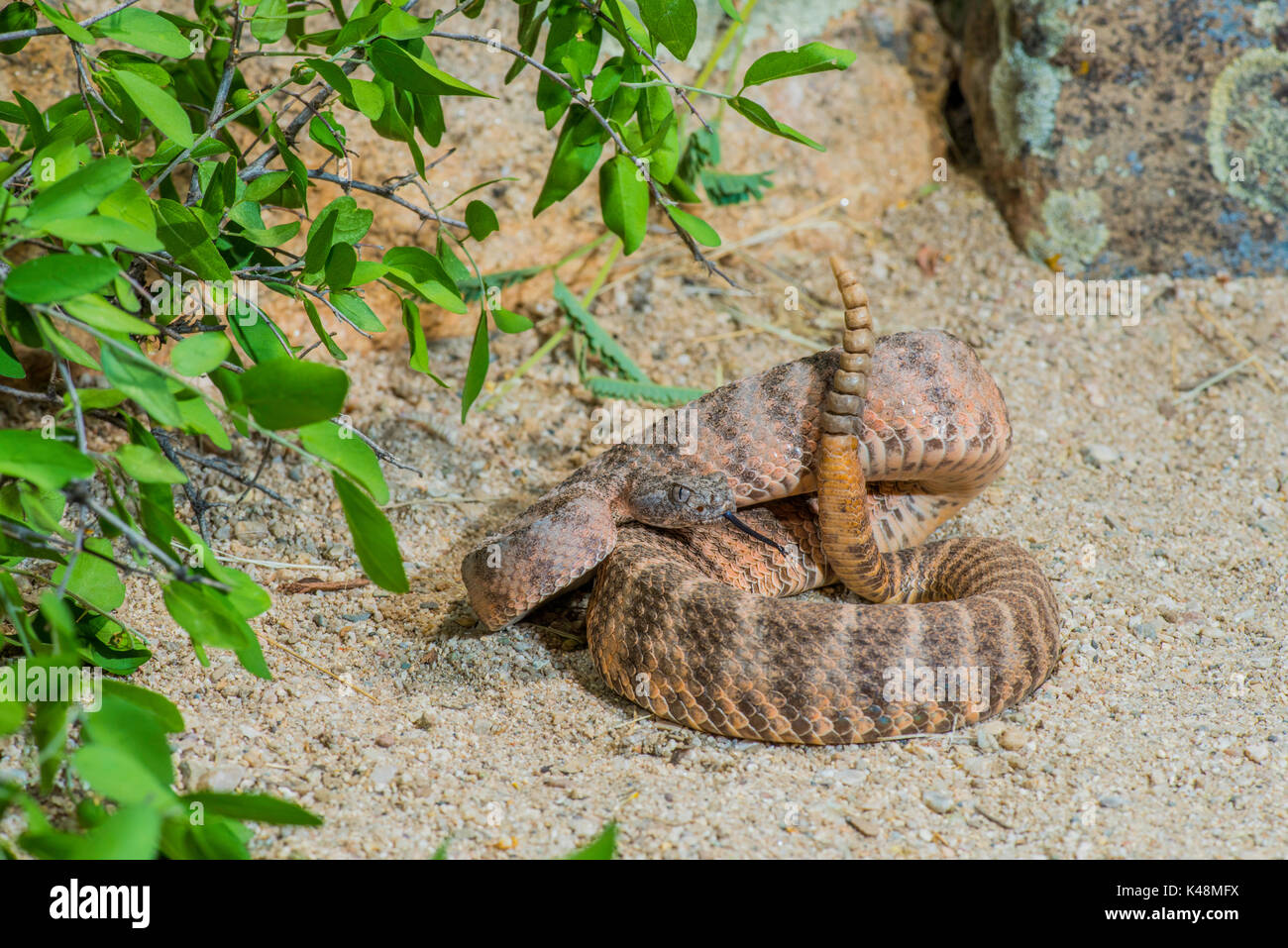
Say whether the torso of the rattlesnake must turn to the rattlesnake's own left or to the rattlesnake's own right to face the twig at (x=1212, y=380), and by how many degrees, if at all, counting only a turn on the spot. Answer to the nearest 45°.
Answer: approximately 45° to the rattlesnake's own left

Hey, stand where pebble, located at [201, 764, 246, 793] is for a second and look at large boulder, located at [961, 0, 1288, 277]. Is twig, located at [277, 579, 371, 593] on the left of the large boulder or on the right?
left

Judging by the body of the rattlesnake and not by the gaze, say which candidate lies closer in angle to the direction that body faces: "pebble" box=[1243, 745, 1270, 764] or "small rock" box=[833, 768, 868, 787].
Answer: the pebble

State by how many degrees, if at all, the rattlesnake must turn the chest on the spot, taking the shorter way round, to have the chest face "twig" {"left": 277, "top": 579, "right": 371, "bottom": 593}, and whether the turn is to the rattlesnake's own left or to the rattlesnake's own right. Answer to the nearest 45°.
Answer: approximately 180°
